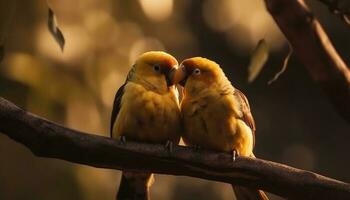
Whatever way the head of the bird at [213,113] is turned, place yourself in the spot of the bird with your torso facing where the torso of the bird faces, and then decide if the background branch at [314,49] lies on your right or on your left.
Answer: on your left

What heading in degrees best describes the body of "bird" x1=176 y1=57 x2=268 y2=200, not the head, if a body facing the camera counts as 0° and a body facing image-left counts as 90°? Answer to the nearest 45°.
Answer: approximately 45°

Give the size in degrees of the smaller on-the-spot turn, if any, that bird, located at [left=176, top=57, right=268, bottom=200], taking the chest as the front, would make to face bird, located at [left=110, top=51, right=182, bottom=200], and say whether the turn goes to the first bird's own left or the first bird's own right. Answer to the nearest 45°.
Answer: approximately 45° to the first bird's own right

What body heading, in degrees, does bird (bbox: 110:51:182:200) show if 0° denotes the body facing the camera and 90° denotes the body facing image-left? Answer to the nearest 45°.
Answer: approximately 315°
